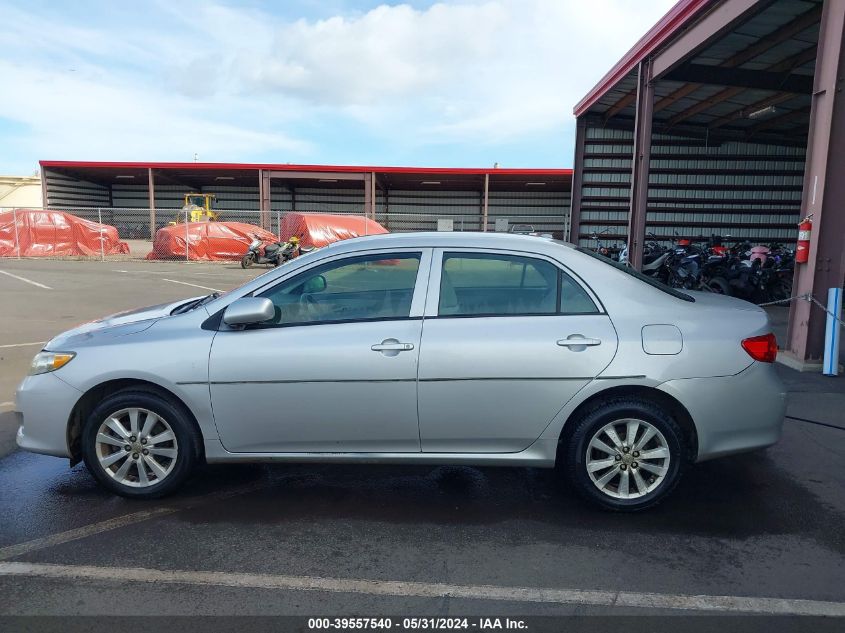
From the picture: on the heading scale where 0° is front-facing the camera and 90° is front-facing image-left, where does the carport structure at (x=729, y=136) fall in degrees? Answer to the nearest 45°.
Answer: approximately 45°

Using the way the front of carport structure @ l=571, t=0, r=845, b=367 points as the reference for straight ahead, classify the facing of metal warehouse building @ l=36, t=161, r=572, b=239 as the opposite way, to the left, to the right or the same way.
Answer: to the left

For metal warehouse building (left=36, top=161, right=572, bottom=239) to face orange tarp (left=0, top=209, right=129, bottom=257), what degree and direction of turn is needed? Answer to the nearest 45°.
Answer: approximately 45° to its right

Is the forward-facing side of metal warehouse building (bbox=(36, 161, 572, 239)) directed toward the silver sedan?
yes

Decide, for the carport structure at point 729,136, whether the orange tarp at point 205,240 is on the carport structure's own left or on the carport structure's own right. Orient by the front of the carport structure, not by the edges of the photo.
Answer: on the carport structure's own right

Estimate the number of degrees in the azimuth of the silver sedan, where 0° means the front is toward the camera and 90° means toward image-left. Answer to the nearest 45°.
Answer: approximately 90°

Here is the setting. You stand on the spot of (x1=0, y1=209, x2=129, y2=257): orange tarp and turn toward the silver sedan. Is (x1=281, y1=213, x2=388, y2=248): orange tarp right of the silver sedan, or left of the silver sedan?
left

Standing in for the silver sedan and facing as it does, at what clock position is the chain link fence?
The chain link fence is roughly at 2 o'clock from the silver sedan.
